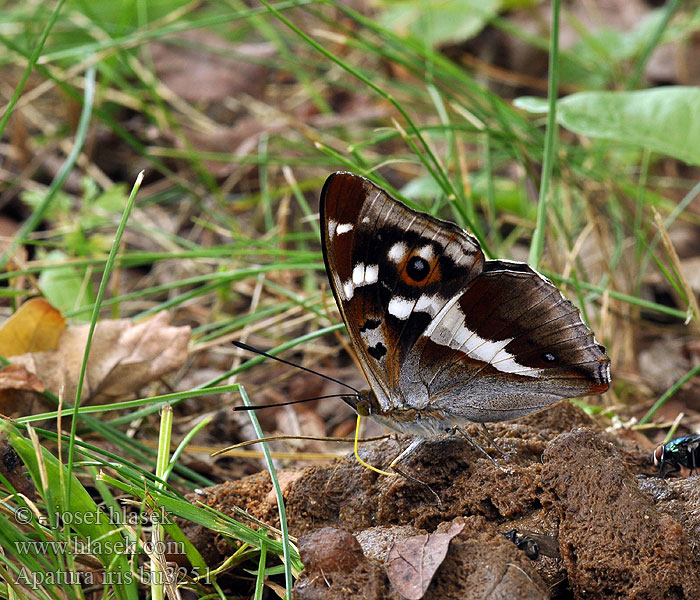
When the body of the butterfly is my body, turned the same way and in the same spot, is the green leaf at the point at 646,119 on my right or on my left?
on my right

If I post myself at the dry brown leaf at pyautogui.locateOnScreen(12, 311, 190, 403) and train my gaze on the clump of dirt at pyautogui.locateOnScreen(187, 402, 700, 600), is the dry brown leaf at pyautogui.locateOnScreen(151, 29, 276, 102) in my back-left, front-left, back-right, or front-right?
back-left

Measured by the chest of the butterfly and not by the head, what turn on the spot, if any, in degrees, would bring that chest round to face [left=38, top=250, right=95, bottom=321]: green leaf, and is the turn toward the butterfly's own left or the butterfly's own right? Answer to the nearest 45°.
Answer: approximately 45° to the butterfly's own right

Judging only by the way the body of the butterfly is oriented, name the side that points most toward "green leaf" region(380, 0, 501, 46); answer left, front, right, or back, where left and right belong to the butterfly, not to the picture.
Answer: right

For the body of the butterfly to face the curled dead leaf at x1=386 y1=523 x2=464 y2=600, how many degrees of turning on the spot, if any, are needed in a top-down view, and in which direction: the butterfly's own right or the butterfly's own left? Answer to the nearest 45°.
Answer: approximately 90° to the butterfly's own left

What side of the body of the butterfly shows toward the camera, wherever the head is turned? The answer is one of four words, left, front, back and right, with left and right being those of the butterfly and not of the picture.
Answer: left

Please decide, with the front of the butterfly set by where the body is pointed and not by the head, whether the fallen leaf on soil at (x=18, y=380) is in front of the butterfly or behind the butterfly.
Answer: in front
